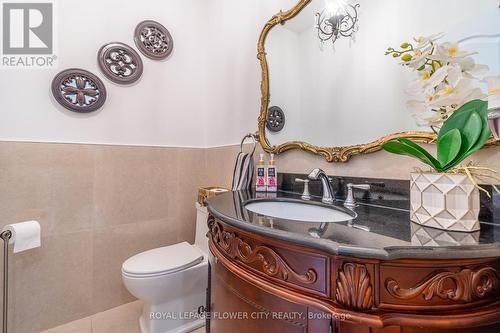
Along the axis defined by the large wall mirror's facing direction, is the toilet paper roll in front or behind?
in front

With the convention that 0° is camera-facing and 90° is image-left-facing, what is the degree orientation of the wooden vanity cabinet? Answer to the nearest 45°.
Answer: approximately 45°

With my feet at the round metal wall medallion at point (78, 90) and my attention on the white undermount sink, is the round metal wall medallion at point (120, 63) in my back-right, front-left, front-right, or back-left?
front-left

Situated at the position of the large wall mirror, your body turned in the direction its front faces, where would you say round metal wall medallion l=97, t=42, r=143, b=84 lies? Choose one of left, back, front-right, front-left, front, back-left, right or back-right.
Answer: front-right

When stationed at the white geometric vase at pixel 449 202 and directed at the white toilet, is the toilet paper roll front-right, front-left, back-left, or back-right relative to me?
front-left

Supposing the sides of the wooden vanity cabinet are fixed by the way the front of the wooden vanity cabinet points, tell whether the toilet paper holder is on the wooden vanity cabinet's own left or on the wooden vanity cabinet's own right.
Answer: on the wooden vanity cabinet's own right

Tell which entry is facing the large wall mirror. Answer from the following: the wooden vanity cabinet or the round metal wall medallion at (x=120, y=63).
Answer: the round metal wall medallion

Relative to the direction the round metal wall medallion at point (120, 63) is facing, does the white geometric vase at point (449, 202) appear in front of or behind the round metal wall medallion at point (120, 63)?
in front

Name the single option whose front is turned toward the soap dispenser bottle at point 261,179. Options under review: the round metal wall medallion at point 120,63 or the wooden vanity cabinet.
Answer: the round metal wall medallion

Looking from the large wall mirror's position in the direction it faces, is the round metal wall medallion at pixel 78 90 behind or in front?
in front

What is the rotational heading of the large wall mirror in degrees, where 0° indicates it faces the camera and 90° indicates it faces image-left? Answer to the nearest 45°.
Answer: approximately 45°

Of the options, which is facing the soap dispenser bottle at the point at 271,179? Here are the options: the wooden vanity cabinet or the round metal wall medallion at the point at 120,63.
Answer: the round metal wall medallion
